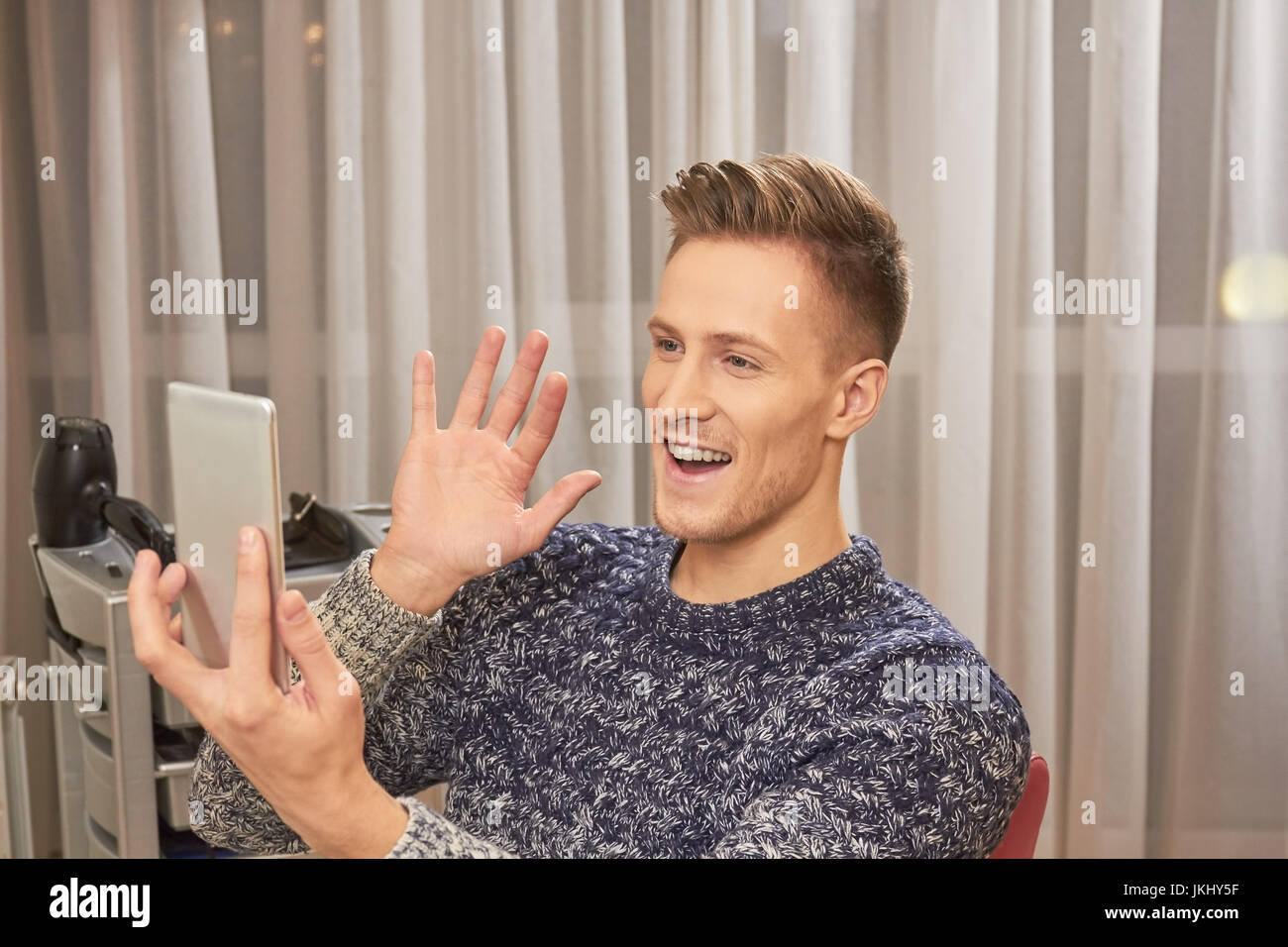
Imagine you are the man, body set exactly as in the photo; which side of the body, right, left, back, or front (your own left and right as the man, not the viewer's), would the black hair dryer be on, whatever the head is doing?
right

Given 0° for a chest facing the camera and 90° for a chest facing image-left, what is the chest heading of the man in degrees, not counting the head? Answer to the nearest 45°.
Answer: approximately 45°

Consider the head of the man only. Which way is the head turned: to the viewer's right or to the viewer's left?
to the viewer's left
